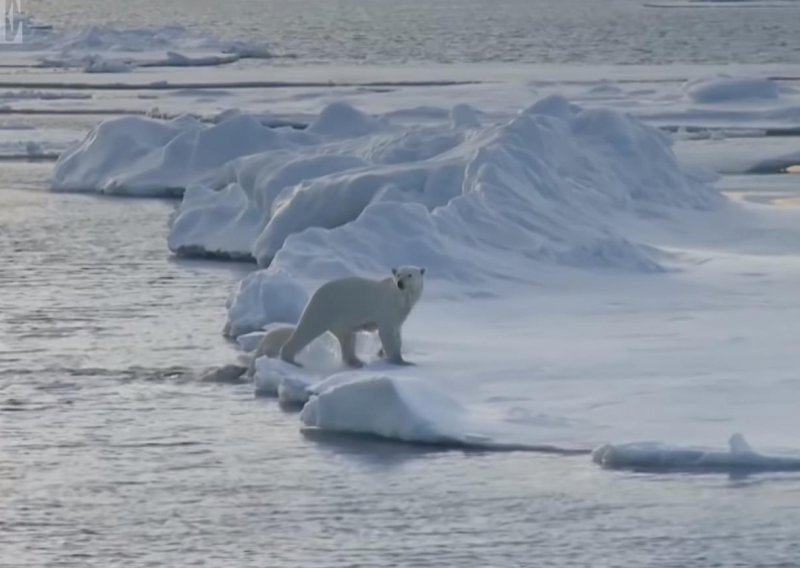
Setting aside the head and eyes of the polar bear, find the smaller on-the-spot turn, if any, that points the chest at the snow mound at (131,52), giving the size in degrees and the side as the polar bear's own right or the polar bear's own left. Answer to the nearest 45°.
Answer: approximately 90° to the polar bear's own left

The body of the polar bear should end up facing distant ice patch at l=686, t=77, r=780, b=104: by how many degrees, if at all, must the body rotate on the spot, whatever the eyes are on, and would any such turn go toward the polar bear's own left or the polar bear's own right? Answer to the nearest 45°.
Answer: approximately 90° to the polar bear's own left

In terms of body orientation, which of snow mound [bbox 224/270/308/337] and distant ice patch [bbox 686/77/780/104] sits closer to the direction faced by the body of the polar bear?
the distant ice patch

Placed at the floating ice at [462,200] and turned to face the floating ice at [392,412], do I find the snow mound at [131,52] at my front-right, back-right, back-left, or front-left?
back-right

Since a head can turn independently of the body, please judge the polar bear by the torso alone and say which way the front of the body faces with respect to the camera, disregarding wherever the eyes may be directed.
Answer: to the viewer's right

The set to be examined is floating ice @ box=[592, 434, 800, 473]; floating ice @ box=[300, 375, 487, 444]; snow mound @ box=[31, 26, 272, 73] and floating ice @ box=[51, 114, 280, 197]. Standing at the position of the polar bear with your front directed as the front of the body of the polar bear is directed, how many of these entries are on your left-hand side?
2

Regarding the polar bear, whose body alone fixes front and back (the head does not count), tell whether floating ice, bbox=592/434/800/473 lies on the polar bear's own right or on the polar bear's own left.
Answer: on the polar bear's own right

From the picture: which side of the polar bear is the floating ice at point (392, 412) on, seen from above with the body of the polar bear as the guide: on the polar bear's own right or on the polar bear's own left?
on the polar bear's own right

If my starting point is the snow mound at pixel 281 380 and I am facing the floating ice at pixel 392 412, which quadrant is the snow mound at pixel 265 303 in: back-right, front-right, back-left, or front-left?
back-left
